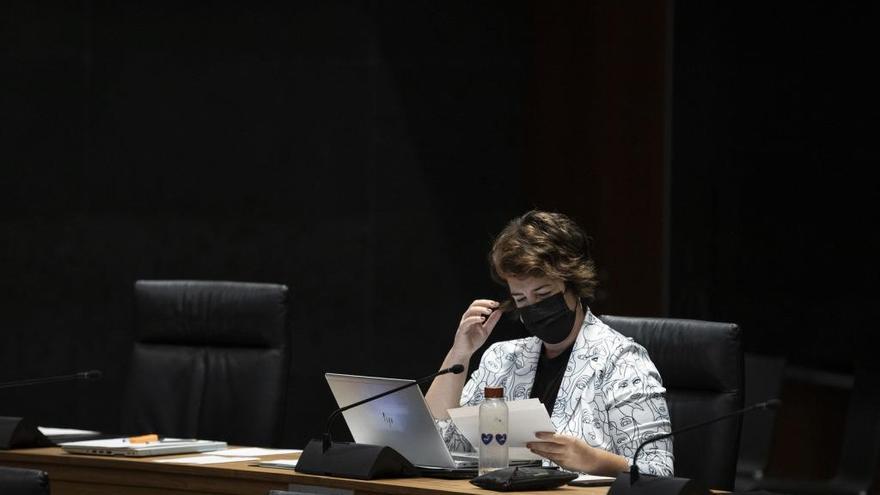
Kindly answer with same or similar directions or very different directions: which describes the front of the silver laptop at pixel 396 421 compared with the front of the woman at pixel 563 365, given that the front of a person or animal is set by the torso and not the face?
very different directions

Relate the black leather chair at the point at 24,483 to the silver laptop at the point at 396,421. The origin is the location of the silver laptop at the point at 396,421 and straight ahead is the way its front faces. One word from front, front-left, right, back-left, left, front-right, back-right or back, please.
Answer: back

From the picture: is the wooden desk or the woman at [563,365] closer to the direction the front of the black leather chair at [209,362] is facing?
the wooden desk

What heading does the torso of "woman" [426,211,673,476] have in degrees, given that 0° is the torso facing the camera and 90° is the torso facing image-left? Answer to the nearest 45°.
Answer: approximately 45°

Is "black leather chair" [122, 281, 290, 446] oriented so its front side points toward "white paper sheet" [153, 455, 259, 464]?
yes

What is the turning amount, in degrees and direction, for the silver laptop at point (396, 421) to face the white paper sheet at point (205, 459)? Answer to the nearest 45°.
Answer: approximately 90° to its left

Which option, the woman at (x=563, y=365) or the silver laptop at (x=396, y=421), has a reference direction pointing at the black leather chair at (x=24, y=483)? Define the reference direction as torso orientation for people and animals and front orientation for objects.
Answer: the woman

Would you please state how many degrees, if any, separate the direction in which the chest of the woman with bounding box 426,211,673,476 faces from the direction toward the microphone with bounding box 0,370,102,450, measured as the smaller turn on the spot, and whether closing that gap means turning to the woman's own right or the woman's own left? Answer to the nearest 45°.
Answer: approximately 45° to the woman's own right

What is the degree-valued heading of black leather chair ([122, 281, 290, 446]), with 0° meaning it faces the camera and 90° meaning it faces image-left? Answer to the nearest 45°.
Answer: approximately 0°

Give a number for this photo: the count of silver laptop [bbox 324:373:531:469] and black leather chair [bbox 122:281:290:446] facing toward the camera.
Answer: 1

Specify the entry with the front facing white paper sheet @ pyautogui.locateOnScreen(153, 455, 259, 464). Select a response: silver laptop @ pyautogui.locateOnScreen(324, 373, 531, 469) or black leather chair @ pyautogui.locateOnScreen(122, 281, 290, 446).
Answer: the black leather chair

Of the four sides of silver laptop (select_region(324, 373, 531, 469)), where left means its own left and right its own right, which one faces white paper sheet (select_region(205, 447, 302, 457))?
left

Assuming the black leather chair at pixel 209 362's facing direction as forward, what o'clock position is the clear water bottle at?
The clear water bottle is roughly at 11 o'clock from the black leather chair.
